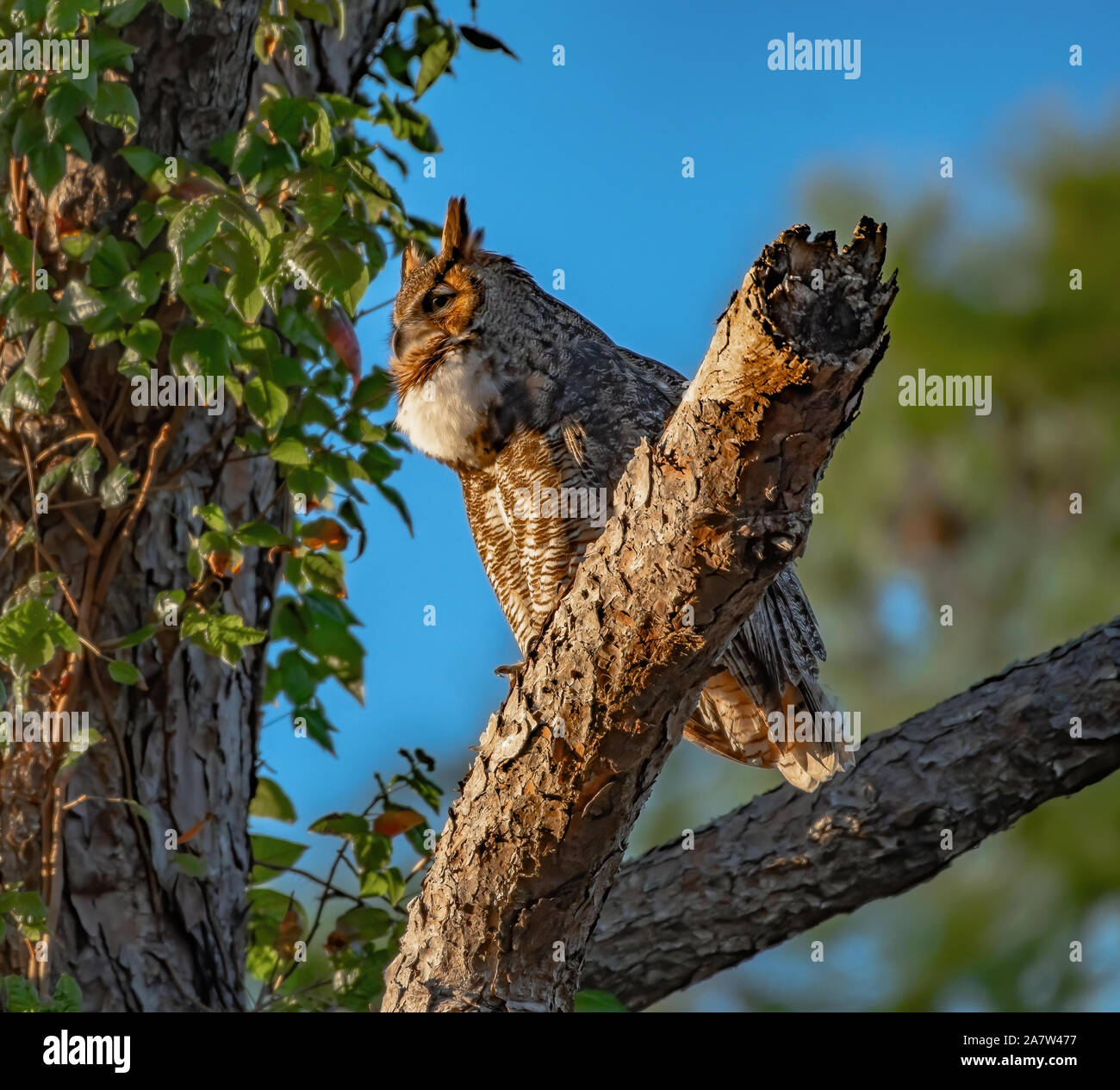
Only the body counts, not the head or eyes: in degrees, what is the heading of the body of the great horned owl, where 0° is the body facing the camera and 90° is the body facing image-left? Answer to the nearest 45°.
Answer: approximately 90°
